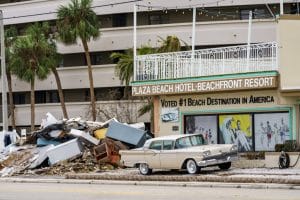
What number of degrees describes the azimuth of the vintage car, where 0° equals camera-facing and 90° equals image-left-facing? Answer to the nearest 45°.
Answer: approximately 315°

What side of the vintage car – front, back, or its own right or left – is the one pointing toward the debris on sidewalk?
back

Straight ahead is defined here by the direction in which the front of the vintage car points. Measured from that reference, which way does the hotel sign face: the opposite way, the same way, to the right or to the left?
to the right

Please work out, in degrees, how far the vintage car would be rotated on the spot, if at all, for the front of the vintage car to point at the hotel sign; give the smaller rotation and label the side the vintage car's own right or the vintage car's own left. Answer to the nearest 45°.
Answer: approximately 135° to the vintage car's own left

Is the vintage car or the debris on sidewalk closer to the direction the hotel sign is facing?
the vintage car
